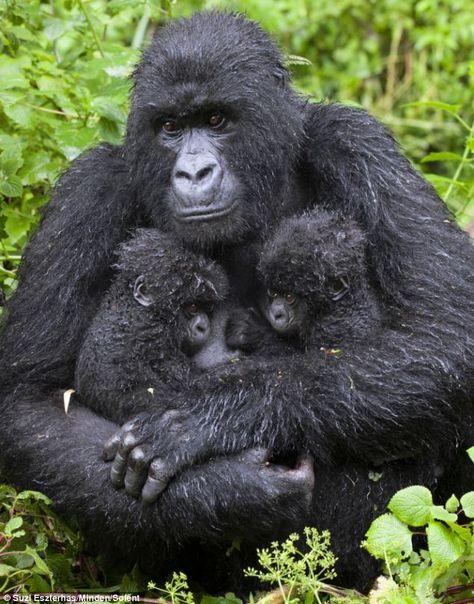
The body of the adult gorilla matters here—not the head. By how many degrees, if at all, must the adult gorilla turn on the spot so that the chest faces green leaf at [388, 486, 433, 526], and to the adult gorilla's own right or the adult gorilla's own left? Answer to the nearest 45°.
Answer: approximately 45° to the adult gorilla's own left

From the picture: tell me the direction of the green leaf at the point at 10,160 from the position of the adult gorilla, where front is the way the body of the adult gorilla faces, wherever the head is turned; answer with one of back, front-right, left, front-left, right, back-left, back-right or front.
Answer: back-right

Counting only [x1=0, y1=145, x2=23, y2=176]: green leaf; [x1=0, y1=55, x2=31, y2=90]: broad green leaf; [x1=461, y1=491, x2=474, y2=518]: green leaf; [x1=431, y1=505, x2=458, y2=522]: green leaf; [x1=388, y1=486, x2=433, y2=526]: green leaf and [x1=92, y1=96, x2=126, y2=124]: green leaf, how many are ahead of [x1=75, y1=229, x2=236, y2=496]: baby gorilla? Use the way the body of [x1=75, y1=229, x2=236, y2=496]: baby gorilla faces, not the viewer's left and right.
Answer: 3

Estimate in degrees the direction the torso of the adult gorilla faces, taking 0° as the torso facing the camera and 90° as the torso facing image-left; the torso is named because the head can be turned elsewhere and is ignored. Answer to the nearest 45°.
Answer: approximately 0°

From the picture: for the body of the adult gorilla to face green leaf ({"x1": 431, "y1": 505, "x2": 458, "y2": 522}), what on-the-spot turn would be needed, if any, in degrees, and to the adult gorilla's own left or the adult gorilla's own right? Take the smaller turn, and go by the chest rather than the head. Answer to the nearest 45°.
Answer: approximately 45° to the adult gorilla's own left

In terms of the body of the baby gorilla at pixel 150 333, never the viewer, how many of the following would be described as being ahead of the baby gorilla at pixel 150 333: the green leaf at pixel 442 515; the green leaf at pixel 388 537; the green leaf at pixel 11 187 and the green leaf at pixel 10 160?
2
